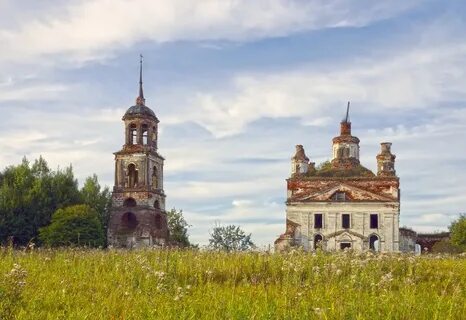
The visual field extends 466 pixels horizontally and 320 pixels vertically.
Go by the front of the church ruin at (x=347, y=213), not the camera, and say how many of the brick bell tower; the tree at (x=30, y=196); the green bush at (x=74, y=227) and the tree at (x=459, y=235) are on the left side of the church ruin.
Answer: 1

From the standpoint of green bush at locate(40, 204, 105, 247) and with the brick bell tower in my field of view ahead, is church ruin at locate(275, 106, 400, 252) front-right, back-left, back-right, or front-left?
front-right

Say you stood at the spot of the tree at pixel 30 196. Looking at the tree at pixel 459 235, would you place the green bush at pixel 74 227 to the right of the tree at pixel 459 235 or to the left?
right

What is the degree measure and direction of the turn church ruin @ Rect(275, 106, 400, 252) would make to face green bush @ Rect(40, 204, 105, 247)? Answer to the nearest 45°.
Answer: approximately 45° to its right

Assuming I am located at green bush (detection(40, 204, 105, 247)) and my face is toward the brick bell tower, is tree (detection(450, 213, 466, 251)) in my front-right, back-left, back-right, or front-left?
front-right

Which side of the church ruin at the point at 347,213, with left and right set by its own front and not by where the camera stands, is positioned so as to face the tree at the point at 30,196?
right

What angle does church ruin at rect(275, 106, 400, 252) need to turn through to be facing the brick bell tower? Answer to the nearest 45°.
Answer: approximately 90° to its right

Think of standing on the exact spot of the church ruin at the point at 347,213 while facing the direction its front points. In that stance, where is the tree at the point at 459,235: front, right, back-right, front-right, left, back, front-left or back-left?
left

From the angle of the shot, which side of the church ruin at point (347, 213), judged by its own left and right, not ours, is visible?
front
